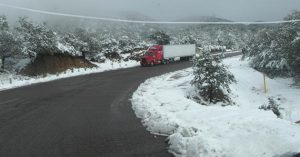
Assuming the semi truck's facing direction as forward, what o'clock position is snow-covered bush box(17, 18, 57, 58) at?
The snow-covered bush is roughly at 12 o'clock from the semi truck.

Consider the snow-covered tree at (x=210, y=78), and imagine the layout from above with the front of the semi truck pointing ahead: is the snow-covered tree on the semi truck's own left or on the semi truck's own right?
on the semi truck's own left

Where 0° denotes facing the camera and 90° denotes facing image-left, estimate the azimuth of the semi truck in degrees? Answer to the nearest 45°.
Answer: approximately 45°

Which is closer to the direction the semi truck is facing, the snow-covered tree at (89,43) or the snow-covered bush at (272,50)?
the snow-covered tree

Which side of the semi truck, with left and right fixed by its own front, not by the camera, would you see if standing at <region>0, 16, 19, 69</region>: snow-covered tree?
front

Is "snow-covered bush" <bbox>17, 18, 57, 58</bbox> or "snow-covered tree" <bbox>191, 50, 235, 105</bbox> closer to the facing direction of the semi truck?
the snow-covered bush

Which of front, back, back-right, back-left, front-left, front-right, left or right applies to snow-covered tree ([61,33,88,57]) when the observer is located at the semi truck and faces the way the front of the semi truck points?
front-right
